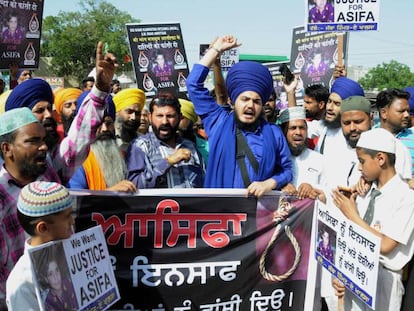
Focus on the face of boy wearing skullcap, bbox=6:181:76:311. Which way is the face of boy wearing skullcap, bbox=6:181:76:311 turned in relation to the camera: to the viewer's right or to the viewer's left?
to the viewer's right

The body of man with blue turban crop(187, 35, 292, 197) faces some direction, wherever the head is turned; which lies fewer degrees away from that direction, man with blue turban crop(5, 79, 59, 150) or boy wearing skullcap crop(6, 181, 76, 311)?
the boy wearing skullcap

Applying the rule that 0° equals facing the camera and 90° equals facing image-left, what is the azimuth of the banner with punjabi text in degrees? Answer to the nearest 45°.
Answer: approximately 0°

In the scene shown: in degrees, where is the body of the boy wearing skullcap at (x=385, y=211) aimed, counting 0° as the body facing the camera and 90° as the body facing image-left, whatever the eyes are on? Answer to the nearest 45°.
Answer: approximately 45°

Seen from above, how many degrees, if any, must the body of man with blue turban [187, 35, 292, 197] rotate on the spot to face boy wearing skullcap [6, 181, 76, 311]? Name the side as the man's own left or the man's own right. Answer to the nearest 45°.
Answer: approximately 45° to the man's own right
